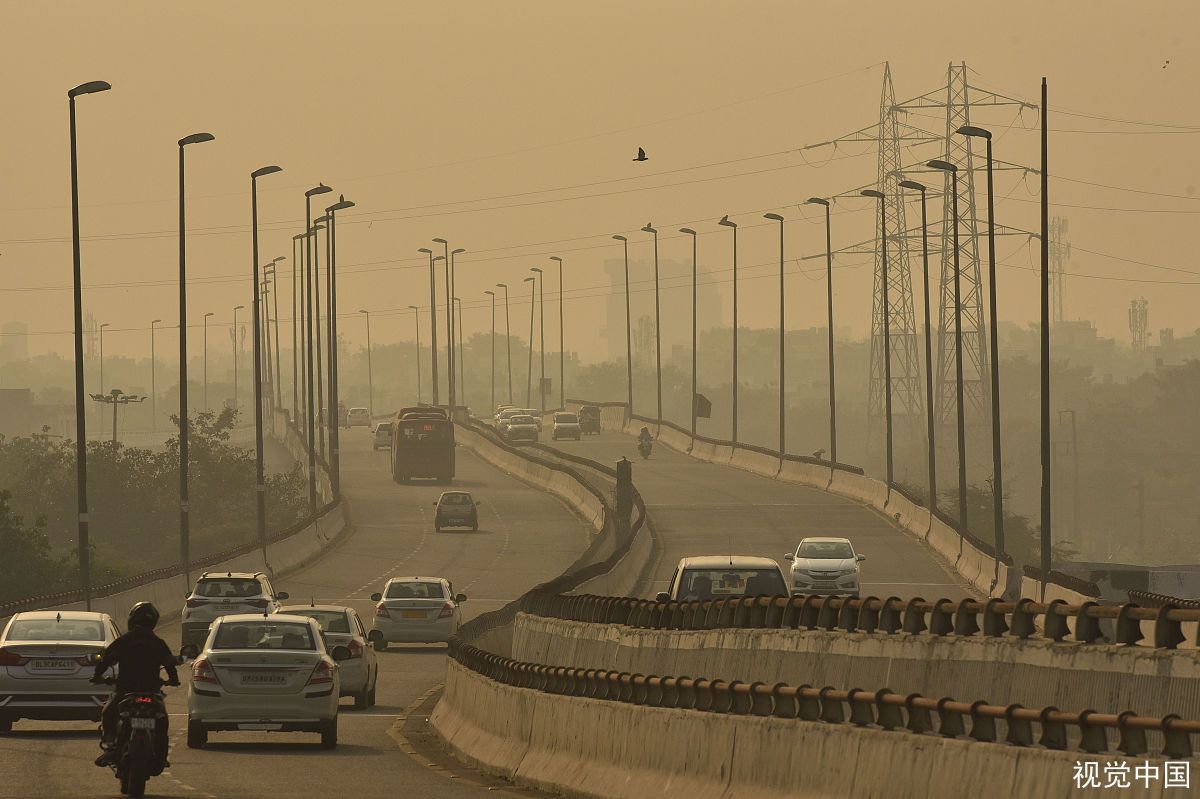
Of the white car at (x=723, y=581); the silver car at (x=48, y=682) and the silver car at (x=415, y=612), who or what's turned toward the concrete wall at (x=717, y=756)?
the white car

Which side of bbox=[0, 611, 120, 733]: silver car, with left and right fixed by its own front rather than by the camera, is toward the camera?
back

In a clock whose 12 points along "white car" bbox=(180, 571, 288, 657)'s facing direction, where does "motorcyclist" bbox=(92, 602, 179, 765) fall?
The motorcyclist is roughly at 6 o'clock from the white car.

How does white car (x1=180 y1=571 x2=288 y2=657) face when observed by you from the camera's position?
facing away from the viewer

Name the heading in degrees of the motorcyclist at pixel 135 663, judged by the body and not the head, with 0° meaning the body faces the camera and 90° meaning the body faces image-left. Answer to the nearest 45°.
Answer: approximately 180°

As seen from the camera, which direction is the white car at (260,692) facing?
away from the camera

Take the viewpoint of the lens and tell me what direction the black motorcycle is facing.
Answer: facing away from the viewer

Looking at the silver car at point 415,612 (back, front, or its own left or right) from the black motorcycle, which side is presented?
back

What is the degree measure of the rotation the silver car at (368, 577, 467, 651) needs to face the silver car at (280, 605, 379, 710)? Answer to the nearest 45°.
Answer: approximately 180°

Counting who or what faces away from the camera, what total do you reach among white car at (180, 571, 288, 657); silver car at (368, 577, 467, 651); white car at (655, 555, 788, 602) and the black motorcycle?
3

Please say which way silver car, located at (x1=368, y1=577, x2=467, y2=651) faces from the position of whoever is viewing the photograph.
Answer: facing away from the viewer
